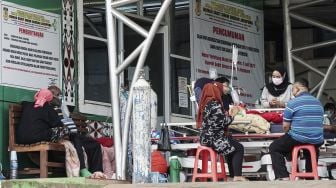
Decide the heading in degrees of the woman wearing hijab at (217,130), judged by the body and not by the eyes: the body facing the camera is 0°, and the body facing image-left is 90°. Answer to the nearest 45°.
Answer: approximately 270°

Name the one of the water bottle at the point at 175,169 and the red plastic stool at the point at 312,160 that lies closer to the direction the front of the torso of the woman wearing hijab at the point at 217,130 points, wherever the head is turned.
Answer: the red plastic stool

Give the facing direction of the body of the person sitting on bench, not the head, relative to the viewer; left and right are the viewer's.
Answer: facing to the right of the viewer

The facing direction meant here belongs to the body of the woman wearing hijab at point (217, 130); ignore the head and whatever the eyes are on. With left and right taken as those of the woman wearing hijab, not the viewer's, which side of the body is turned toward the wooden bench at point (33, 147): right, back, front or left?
back

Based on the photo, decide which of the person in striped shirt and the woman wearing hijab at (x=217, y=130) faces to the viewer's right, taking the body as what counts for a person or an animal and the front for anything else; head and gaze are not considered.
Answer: the woman wearing hijab

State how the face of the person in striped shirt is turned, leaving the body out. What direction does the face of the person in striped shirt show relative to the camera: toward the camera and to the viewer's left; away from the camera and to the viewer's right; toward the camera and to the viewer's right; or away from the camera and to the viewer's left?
away from the camera and to the viewer's left

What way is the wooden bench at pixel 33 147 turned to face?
to the viewer's right

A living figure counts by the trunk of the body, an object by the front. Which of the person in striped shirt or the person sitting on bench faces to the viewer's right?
the person sitting on bench
